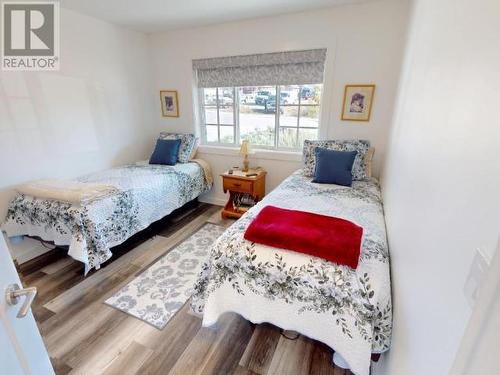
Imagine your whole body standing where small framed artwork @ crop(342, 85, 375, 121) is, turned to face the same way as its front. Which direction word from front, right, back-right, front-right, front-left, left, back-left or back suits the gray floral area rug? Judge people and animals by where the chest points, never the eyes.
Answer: front-right

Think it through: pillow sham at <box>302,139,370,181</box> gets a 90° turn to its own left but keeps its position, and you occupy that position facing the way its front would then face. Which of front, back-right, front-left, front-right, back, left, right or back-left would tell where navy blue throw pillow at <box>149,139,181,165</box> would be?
back

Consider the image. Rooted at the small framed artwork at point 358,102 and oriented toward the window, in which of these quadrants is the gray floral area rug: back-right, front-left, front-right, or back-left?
front-left

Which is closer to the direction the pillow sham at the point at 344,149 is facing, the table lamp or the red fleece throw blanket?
the red fleece throw blanket

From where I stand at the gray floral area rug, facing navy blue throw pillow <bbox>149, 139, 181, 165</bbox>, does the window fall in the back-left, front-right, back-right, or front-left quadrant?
front-right

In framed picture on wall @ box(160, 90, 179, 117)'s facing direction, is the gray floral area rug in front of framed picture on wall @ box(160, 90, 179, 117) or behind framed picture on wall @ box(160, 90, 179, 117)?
in front

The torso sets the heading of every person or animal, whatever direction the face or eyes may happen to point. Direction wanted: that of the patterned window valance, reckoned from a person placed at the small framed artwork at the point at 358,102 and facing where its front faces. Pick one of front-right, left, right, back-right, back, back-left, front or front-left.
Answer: right

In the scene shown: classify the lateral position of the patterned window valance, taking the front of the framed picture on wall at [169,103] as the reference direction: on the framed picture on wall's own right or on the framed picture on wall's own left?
on the framed picture on wall's own left

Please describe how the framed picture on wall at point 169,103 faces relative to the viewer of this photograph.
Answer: facing the viewer

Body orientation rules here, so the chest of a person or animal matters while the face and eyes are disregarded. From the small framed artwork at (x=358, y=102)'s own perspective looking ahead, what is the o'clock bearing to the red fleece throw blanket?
The red fleece throw blanket is roughly at 12 o'clock from the small framed artwork.

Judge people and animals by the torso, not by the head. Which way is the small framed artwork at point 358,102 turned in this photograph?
toward the camera

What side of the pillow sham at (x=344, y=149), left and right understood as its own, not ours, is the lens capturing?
front

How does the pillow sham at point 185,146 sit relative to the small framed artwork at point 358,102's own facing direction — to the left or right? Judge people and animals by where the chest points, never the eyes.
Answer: on its right

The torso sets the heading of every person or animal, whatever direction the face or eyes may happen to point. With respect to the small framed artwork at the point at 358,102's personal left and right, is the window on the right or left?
on its right
